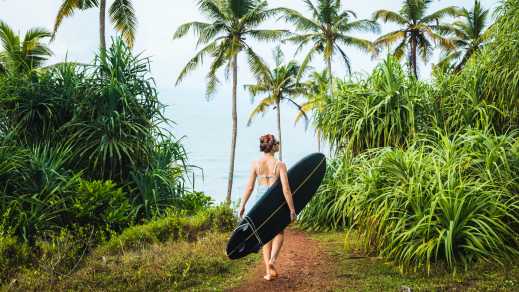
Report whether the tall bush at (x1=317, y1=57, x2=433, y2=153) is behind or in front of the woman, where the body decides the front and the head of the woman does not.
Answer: in front

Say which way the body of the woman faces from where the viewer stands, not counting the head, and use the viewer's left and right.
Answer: facing away from the viewer

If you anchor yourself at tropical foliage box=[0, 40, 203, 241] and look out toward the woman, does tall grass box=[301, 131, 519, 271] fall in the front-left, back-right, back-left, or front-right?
front-left

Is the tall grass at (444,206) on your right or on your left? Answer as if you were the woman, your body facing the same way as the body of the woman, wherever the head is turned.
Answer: on your right

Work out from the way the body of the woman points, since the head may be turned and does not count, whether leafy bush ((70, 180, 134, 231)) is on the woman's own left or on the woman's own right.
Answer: on the woman's own left

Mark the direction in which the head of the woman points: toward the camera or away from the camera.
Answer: away from the camera

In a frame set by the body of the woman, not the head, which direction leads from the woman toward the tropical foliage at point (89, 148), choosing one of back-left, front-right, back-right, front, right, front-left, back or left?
front-left

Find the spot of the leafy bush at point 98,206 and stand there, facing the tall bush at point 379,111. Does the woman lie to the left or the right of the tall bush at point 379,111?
right
